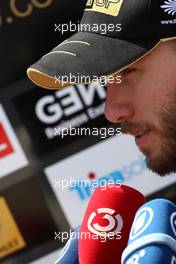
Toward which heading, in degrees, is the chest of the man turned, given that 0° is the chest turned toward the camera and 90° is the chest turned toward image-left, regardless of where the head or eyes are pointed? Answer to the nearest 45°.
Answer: approximately 90°
